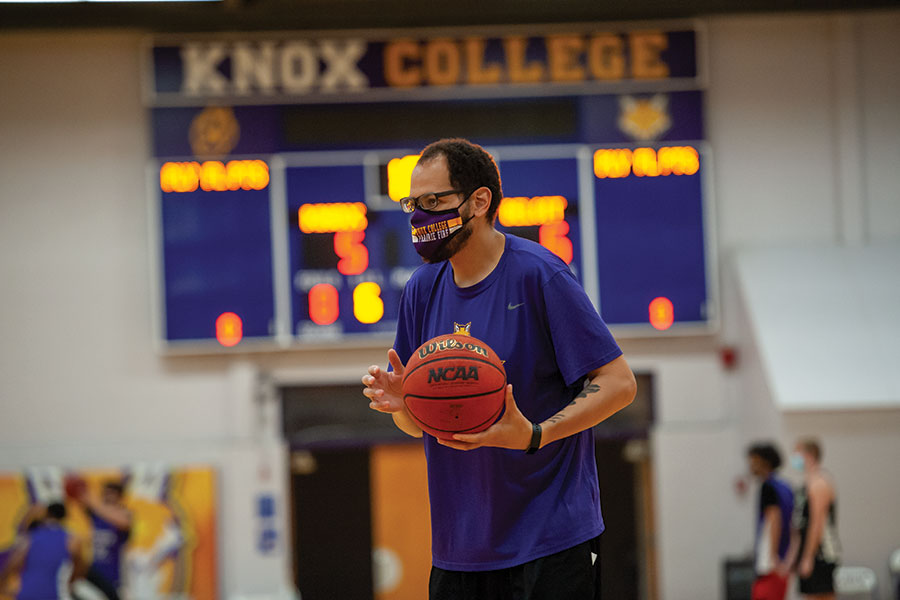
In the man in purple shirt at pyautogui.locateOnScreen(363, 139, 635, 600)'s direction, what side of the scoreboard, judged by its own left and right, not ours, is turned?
front

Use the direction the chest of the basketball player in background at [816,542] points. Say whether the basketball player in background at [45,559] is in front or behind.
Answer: in front

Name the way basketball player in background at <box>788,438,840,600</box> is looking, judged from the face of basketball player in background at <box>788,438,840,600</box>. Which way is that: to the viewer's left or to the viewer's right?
to the viewer's left

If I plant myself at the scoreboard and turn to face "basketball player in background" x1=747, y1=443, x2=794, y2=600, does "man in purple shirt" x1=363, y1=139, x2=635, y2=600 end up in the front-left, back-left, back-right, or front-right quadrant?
front-right

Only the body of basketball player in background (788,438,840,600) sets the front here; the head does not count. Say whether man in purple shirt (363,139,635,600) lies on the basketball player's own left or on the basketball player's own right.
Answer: on the basketball player's own left

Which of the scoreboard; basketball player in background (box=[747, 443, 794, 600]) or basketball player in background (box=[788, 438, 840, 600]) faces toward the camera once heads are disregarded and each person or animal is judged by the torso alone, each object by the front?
the scoreboard

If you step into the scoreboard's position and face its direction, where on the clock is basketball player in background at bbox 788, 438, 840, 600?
The basketball player in background is roughly at 10 o'clock from the scoreboard.

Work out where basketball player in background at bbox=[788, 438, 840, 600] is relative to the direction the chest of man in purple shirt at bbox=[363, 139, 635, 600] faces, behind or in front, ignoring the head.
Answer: behind

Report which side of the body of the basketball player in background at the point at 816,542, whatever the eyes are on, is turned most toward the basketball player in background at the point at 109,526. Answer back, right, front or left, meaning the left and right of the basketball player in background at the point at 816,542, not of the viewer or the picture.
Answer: front

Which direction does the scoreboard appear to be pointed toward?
toward the camera

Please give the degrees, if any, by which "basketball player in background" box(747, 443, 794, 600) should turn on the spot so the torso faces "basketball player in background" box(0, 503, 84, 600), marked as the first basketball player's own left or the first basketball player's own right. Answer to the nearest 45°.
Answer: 0° — they already face them

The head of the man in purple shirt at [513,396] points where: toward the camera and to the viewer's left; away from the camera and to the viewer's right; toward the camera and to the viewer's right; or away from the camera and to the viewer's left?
toward the camera and to the viewer's left
